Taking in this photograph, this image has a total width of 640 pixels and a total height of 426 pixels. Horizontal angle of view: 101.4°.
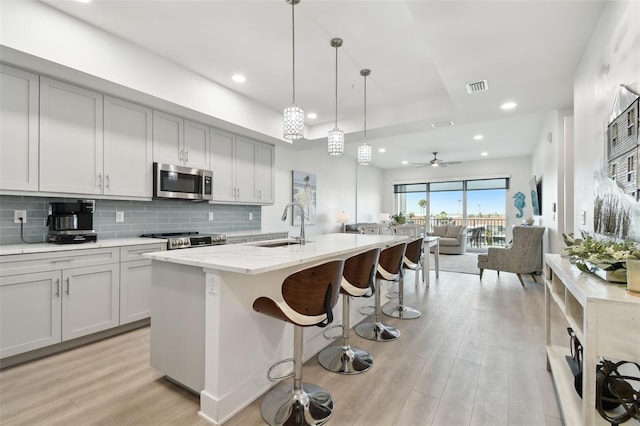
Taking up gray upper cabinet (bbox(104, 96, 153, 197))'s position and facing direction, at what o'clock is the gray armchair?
The gray armchair is roughly at 11 o'clock from the gray upper cabinet.

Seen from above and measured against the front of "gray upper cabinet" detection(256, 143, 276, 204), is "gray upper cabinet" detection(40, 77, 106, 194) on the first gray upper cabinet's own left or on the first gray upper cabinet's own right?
on the first gray upper cabinet's own right

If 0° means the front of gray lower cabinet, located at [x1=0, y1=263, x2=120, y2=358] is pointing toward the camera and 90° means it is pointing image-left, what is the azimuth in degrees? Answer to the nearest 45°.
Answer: approximately 315°

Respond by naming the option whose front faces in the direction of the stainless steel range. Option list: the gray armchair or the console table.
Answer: the console table

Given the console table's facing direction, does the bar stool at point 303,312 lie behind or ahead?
ahead

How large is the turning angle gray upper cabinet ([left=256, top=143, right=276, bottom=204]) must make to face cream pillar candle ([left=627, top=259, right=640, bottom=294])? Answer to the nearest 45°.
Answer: approximately 45° to its right

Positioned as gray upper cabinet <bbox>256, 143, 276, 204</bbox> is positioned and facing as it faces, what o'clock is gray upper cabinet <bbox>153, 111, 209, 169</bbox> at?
gray upper cabinet <bbox>153, 111, 209, 169</bbox> is roughly at 3 o'clock from gray upper cabinet <bbox>256, 143, 276, 204</bbox>.

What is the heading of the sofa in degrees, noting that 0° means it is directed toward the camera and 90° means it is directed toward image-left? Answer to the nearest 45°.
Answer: approximately 45°

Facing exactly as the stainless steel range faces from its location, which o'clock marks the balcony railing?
The balcony railing is roughly at 10 o'clock from the stainless steel range.

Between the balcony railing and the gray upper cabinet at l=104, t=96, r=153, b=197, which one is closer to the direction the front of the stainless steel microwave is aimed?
the balcony railing

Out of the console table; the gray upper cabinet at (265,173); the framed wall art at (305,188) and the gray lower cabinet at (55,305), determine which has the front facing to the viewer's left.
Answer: the console table

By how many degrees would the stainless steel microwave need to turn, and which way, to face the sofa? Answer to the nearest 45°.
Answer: approximately 45° to its left

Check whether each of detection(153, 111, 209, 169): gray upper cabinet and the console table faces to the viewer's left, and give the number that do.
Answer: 1

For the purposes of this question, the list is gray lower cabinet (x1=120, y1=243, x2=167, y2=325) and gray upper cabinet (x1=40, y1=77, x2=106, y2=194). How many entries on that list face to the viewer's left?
0

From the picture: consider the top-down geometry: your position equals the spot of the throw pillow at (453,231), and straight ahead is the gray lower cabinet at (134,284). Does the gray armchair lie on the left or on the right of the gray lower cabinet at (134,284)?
left
